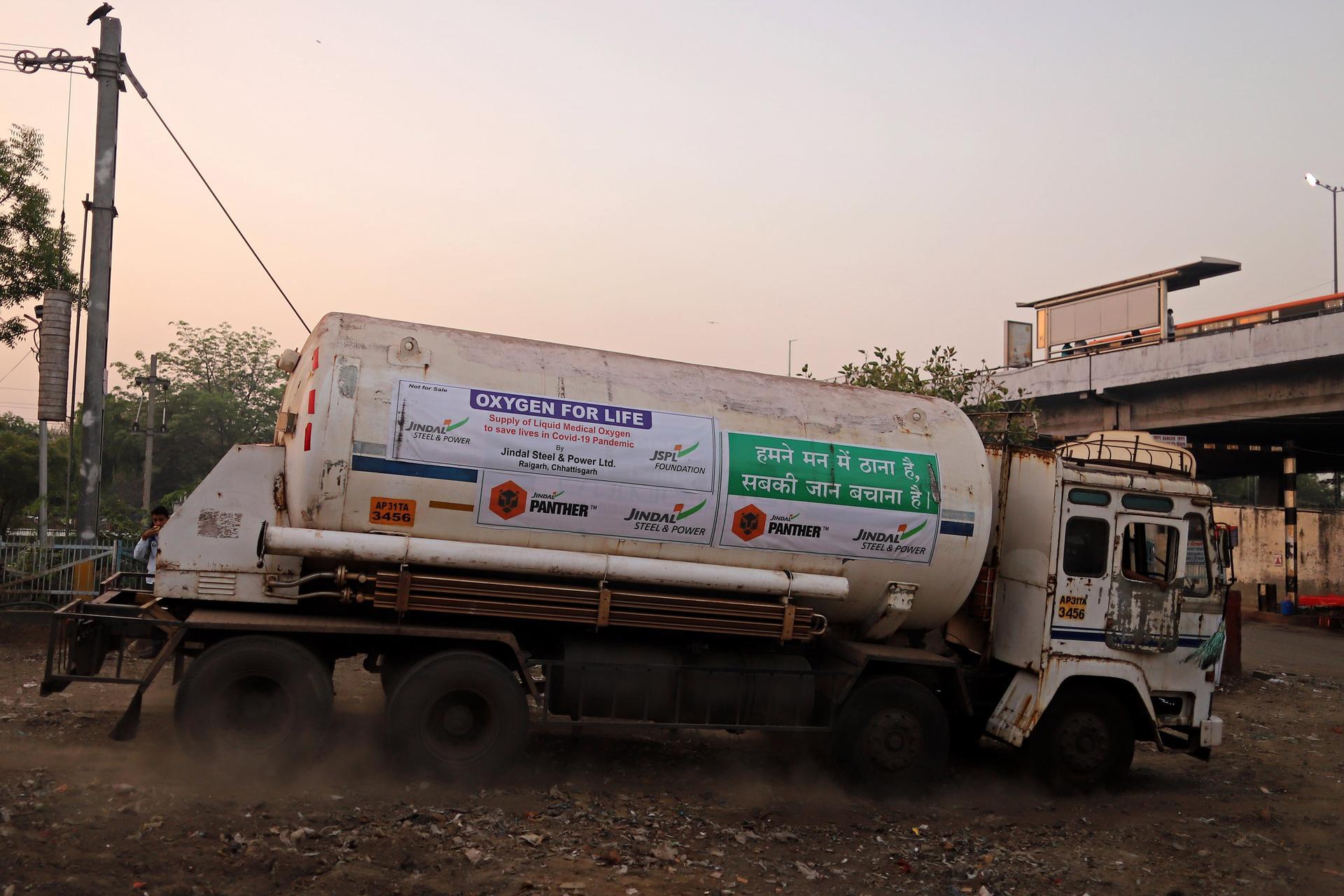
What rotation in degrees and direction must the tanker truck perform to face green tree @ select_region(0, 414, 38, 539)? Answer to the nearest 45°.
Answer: approximately 135° to its left

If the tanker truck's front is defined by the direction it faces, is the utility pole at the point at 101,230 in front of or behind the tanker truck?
behind

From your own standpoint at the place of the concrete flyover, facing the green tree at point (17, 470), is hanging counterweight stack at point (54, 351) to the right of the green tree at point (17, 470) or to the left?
left

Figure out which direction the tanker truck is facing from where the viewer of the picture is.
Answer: facing to the right of the viewer

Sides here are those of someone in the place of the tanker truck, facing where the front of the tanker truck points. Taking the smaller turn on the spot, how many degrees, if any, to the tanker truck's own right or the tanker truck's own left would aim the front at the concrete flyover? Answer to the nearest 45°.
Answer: approximately 45° to the tanker truck's own left

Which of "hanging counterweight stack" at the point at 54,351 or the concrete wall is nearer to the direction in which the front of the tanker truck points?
the concrete wall

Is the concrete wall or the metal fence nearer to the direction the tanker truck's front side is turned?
the concrete wall

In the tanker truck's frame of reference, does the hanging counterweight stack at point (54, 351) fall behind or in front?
behind

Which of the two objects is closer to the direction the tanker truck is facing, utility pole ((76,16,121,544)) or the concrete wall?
the concrete wall

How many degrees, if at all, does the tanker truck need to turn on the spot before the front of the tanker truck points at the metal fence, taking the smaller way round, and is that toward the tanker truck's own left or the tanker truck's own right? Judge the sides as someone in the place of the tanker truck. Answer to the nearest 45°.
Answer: approximately 135° to the tanker truck's own left
